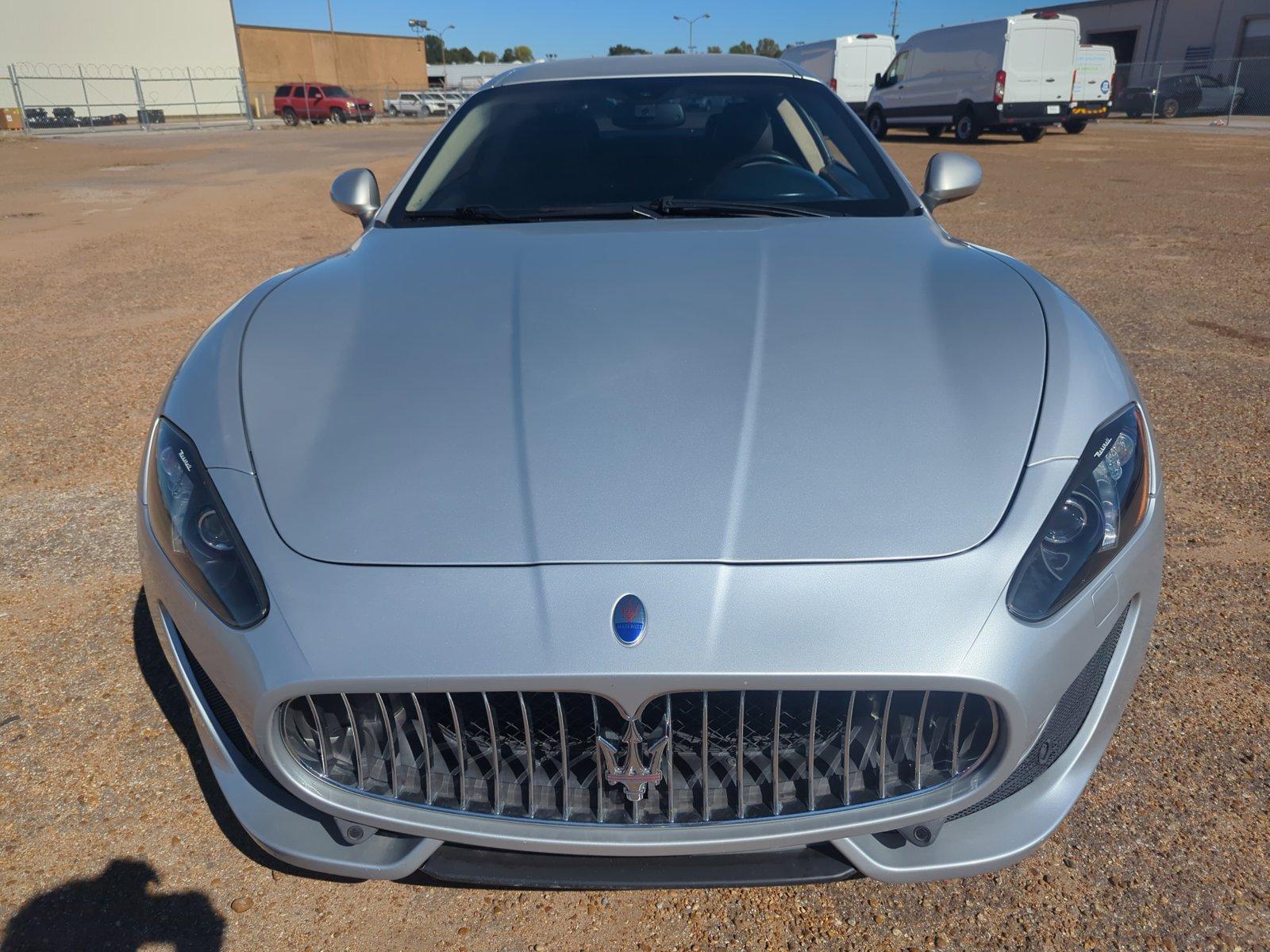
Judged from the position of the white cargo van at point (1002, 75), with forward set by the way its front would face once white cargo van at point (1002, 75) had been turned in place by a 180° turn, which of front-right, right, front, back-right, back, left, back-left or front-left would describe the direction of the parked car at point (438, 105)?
back

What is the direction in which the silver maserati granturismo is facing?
toward the camera

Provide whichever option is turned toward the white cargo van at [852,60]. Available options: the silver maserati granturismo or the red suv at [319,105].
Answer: the red suv

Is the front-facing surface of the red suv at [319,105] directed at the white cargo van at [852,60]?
yes

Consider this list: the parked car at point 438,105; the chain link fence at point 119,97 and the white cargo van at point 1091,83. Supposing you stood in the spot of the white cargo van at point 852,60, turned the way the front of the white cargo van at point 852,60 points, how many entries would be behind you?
1

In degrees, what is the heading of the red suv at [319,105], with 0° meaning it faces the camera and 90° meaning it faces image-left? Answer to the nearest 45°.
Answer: approximately 315°

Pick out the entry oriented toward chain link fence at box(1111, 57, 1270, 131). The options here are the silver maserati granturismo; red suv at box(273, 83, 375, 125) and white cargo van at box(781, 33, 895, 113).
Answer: the red suv

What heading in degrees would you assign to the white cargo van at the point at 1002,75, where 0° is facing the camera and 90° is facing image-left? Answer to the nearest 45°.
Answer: approximately 135°

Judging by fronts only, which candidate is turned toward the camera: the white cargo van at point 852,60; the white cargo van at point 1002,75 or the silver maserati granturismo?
the silver maserati granturismo

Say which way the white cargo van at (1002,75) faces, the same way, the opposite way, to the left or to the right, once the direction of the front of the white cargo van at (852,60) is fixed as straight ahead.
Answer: the same way

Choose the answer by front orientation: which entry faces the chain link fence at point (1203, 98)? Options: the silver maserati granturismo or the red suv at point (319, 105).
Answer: the red suv

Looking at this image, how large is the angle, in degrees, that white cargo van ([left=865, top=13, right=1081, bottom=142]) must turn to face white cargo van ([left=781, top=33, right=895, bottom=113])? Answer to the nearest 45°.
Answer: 0° — it already faces it

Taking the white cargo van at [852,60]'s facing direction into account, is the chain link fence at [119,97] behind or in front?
in front

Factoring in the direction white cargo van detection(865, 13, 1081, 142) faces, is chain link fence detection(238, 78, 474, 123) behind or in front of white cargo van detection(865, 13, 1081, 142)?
in front

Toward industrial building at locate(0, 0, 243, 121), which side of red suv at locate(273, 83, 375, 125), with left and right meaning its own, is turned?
back

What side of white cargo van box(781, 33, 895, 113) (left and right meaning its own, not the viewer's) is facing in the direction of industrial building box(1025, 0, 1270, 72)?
right

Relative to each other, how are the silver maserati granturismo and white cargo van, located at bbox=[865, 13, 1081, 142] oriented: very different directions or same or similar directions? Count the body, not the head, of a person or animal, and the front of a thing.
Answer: very different directions

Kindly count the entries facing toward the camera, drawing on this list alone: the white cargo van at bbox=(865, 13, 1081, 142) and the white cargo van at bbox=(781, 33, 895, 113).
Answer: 0
